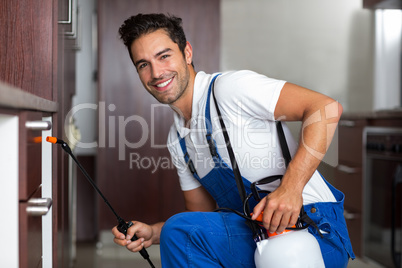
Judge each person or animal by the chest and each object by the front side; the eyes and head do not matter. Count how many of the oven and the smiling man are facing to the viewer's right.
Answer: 0

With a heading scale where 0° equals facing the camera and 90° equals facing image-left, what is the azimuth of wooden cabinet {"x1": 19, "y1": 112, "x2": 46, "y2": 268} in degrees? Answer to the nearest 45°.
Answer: approximately 315°

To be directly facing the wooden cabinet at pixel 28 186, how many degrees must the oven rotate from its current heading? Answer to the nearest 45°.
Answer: approximately 45° to its left

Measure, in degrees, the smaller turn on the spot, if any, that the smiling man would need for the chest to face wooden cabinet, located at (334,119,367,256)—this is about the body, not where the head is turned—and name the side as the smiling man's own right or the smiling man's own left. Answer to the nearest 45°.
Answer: approximately 180°

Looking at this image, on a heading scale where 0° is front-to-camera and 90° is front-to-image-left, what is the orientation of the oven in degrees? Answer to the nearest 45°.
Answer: approximately 45°

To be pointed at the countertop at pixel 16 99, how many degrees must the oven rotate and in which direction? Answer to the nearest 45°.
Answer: approximately 45° to its left
